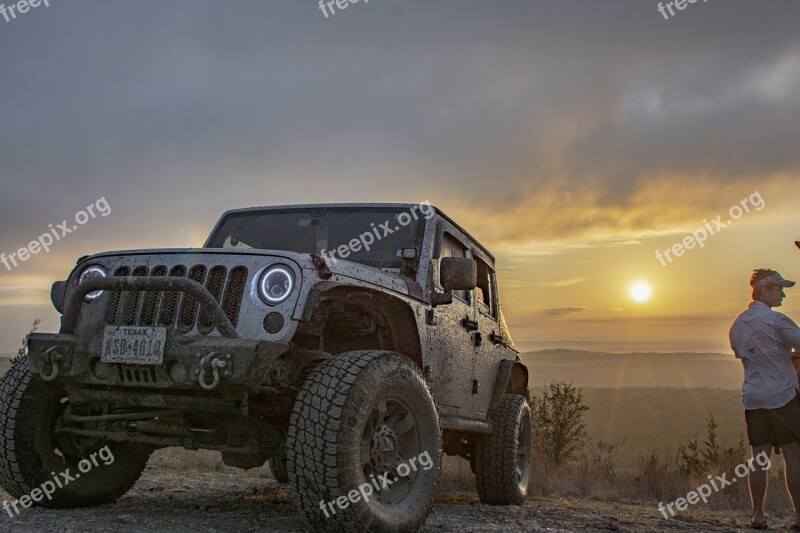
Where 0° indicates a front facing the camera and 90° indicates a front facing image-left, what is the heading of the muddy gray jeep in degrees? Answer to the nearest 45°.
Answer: approximately 45°

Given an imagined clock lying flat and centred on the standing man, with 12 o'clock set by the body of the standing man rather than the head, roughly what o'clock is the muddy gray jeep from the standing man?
The muddy gray jeep is roughly at 6 o'clock from the standing man.

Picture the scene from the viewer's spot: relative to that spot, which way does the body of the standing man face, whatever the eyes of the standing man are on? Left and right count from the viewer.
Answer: facing away from the viewer and to the right of the viewer

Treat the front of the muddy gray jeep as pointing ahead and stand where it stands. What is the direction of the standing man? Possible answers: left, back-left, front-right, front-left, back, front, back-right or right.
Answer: back-left
